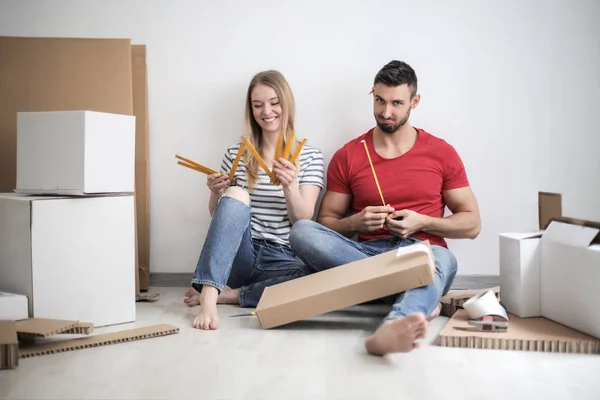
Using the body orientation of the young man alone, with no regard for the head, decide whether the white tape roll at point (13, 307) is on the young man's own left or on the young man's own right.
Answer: on the young man's own right

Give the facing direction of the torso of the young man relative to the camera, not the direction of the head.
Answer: toward the camera

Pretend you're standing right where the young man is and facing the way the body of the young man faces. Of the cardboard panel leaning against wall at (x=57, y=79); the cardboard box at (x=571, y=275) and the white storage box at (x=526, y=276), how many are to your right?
1

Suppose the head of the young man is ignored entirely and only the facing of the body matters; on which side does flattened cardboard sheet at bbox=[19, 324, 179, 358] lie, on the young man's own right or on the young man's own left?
on the young man's own right

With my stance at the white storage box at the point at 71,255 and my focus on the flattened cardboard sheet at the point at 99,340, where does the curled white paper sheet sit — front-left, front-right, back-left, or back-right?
front-left

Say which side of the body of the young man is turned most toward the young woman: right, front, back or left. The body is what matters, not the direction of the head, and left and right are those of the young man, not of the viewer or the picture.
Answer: right

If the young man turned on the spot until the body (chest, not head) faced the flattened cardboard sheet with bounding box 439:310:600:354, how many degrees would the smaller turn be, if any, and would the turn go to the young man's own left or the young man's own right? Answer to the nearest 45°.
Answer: approximately 45° to the young man's own left
